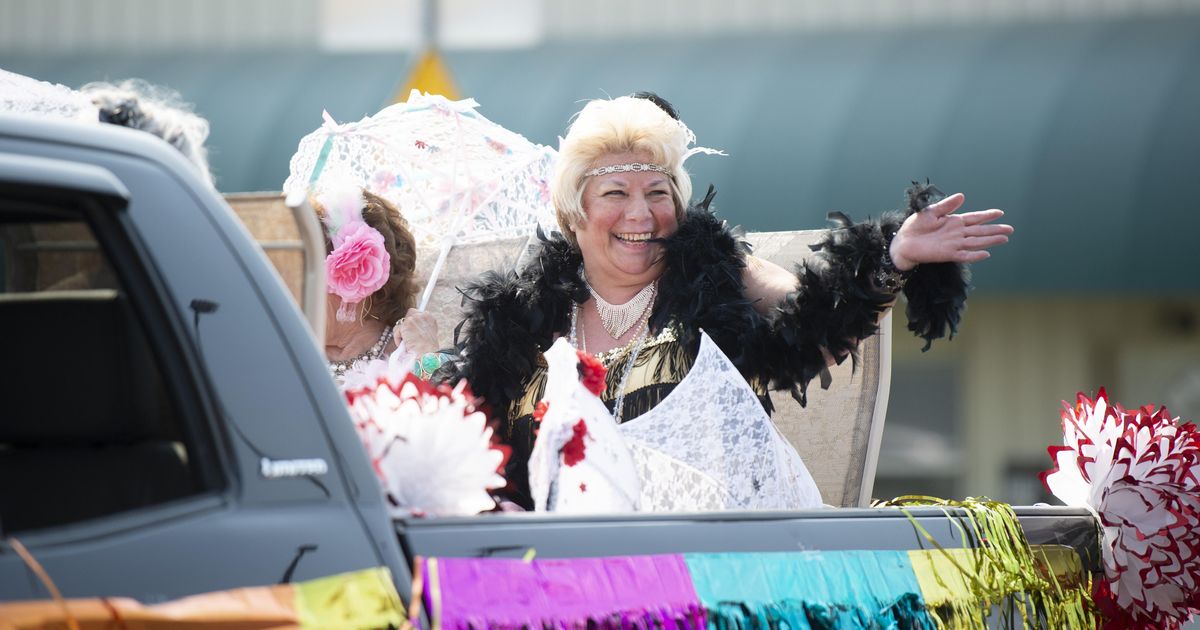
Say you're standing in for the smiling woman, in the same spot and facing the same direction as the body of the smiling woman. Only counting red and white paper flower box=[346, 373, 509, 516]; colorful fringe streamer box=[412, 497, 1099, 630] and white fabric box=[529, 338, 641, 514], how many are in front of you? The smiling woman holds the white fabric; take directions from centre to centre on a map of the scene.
3

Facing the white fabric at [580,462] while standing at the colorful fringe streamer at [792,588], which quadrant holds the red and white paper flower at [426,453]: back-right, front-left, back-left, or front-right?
front-left

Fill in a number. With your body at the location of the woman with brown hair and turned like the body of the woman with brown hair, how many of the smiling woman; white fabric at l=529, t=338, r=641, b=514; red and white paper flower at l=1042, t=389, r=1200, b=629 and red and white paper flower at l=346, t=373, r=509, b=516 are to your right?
0

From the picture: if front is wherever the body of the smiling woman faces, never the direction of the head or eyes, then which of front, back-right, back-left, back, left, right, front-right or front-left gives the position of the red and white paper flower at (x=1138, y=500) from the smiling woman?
front-left

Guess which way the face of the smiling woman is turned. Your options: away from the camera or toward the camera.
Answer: toward the camera

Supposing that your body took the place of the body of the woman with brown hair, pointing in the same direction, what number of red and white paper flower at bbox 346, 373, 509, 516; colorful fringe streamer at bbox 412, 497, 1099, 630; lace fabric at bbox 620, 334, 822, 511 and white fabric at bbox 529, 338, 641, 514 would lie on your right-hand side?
0

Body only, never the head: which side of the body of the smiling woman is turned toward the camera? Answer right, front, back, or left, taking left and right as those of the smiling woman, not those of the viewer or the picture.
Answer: front

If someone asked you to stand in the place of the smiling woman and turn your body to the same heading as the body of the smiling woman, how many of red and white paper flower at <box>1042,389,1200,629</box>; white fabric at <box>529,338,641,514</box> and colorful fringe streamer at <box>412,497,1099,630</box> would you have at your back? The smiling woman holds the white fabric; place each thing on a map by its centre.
0

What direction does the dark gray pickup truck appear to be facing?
to the viewer's left

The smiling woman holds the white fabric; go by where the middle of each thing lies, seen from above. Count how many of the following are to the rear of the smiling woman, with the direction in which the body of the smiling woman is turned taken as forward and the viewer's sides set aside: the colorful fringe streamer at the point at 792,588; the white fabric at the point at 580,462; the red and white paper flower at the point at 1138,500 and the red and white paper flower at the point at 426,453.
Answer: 0

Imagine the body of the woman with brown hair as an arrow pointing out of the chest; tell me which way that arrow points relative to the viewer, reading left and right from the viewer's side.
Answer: facing the viewer and to the left of the viewer
